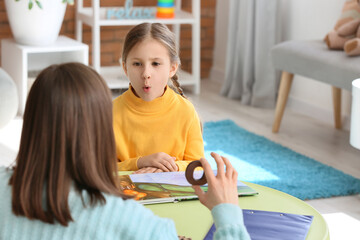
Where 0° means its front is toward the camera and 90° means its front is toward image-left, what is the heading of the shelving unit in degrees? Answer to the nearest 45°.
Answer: approximately 0°

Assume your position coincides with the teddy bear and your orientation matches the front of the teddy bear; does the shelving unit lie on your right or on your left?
on your right
